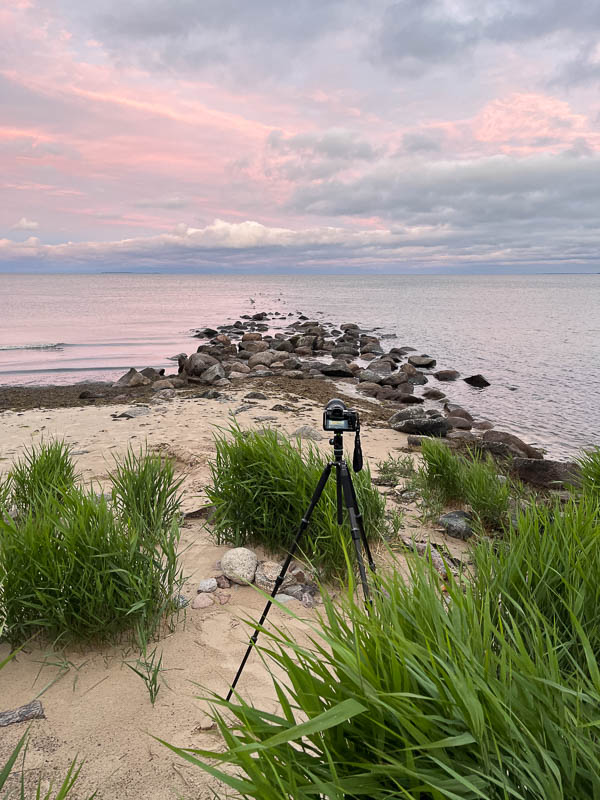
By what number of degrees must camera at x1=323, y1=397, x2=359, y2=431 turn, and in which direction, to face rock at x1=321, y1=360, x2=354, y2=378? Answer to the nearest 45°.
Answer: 0° — it already faces it

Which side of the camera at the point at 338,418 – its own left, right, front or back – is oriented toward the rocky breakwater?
front

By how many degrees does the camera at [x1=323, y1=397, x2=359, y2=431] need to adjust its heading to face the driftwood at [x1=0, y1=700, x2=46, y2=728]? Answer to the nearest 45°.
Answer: approximately 135° to its left

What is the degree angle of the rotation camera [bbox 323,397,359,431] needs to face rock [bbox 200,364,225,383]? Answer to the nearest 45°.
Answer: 0° — it already faces it

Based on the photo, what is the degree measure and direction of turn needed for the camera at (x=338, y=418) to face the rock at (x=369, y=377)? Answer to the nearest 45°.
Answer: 0° — it already faces it

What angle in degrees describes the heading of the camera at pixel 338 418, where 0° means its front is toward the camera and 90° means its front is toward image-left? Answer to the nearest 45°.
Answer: approximately 180°

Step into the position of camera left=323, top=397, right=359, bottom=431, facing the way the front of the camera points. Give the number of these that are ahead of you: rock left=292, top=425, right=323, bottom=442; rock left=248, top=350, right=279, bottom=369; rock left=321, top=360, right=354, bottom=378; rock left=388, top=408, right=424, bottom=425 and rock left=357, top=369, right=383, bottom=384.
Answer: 5

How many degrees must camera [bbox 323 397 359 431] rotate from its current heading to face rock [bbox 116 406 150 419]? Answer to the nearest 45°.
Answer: approximately 45° to its left

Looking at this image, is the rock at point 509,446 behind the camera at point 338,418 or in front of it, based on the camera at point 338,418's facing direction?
in front

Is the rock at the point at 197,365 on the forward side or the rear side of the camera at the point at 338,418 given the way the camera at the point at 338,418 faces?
on the forward side

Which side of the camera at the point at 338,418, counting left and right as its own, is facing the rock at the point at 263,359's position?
front
